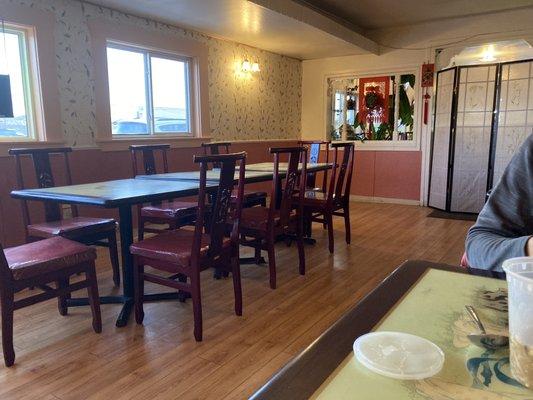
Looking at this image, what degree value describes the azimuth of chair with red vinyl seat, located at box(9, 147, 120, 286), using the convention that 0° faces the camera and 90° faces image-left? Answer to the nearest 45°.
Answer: approximately 315°

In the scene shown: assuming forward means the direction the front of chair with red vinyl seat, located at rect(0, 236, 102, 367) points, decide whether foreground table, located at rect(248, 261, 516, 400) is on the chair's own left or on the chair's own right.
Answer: on the chair's own right

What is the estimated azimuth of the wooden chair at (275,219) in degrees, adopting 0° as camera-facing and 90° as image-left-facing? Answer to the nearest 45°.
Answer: approximately 135°

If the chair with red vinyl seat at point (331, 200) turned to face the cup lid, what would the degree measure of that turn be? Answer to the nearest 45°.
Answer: approximately 135° to its left

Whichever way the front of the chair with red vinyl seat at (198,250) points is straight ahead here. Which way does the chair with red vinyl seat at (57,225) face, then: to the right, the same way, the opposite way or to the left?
the opposite way

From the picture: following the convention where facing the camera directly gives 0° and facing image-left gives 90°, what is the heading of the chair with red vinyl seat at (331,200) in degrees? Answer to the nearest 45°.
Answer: approximately 135°

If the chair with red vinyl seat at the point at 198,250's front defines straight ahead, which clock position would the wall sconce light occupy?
The wall sconce light is roughly at 2 o'clock from the chair with red vinyl seat.

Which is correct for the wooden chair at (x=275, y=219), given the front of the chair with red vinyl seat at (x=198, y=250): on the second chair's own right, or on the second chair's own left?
on the second chair's own right

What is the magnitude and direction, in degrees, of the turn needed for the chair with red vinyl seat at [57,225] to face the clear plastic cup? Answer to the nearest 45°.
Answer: approximately 45° to its right

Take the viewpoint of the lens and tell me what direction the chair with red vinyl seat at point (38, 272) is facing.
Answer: facing away from the viewer and to the right of the viewer
